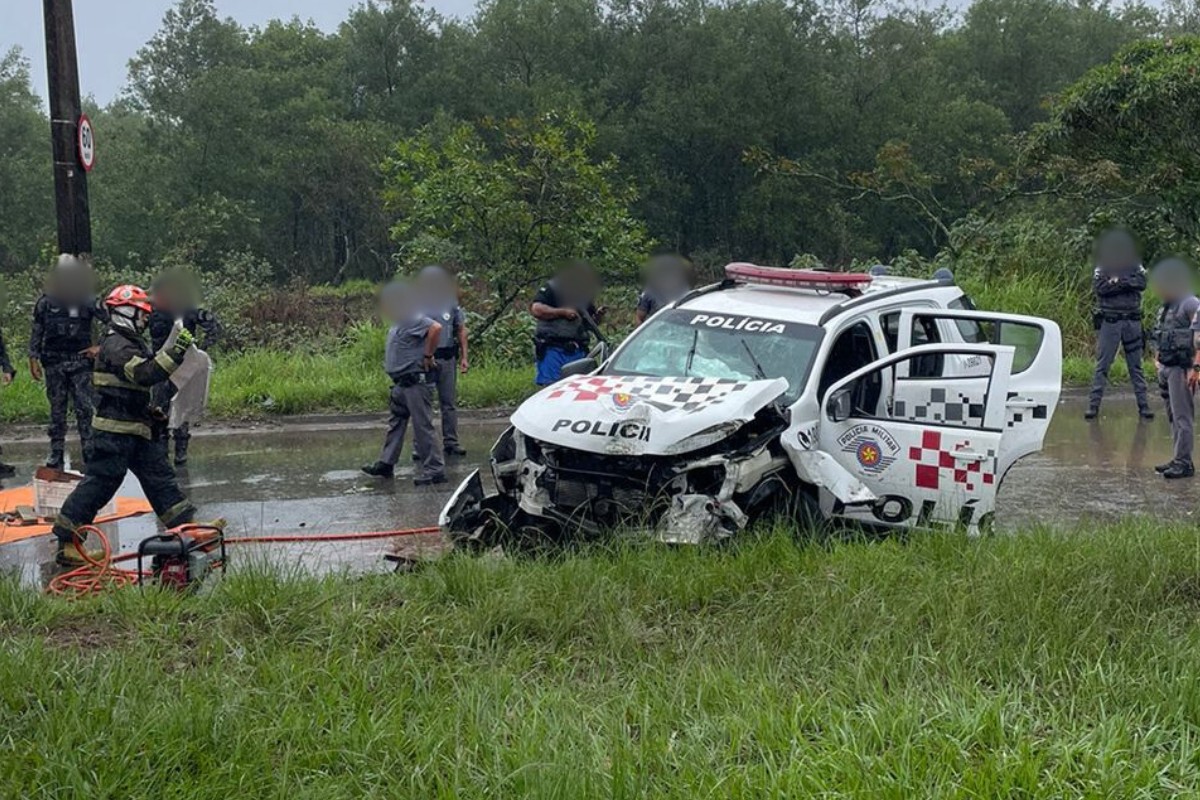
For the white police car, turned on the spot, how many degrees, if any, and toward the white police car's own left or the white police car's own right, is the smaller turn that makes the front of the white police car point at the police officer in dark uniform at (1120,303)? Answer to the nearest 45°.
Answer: approximately 180°

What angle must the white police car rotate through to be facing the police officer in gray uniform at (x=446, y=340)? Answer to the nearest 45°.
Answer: approximately 90° to its right

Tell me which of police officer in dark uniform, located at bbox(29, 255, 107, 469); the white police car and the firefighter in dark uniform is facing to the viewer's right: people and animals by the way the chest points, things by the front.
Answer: the firefighter in dark uniform

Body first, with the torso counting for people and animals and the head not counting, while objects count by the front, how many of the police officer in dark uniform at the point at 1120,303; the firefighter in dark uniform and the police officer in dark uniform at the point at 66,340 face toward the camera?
2

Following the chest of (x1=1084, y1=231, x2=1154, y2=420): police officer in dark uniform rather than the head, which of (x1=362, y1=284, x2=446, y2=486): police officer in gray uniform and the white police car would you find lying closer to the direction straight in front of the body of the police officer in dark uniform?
the white police car

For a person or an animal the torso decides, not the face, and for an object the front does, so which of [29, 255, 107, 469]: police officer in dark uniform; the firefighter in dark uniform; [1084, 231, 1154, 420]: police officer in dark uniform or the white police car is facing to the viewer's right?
the firefighter in dark uniform

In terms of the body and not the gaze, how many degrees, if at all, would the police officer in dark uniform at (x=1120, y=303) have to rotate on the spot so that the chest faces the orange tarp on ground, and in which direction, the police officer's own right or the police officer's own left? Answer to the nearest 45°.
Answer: approximately 45° to the police officer's own right

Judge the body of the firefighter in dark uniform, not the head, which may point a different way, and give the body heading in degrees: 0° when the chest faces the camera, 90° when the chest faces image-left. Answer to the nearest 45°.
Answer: approximately 270°

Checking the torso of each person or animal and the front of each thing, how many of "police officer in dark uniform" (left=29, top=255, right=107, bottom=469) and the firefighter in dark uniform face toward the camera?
1

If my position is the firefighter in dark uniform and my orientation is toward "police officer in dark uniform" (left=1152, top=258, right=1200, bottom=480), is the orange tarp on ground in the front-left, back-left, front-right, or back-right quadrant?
back-left
